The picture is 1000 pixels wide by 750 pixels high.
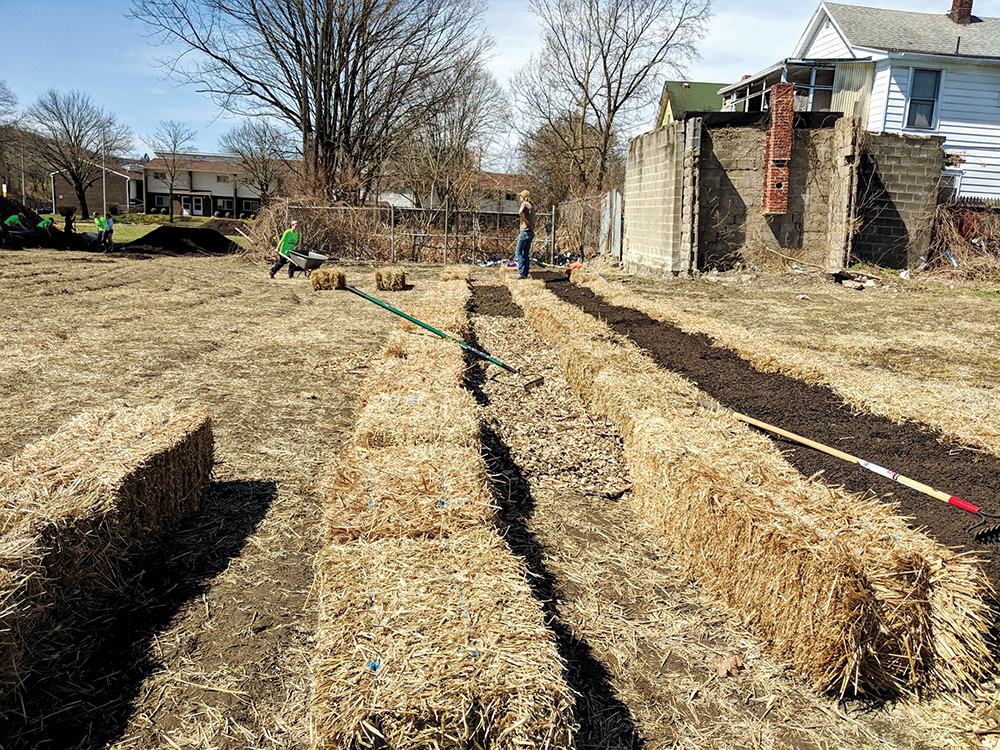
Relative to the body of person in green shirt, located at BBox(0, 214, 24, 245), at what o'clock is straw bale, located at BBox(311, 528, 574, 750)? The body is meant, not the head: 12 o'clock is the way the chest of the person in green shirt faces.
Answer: The straw bale is roughly at 3 o'clock from the person in green shirt.

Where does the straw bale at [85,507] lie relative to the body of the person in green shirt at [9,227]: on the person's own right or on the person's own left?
on the person's own right

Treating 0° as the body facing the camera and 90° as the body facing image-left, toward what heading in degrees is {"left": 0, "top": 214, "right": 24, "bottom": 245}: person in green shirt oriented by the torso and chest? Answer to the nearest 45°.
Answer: approximately 270°

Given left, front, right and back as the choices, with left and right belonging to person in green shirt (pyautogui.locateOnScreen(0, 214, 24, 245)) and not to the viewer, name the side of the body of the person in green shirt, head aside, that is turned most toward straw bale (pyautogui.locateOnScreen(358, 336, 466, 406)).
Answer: right

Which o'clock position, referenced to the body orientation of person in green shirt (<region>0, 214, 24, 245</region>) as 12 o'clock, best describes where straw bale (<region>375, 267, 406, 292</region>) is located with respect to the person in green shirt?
The straw bale is roughly at 2 o'clock from the person in green shirt.
